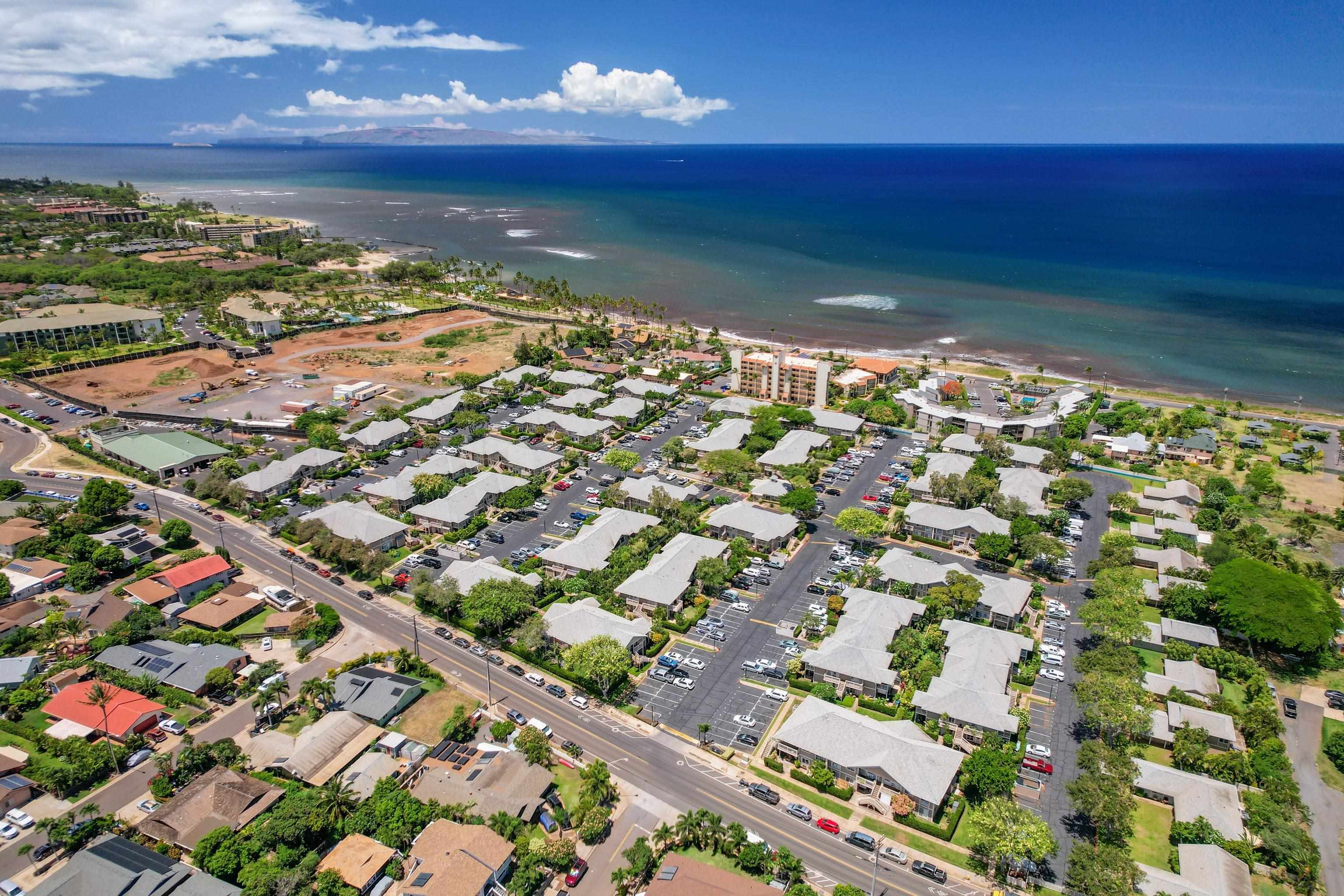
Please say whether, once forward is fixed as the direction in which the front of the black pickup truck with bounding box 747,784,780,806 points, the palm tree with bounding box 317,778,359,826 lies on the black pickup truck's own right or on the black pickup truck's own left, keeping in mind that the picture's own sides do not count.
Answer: on the black pickup truck's own left

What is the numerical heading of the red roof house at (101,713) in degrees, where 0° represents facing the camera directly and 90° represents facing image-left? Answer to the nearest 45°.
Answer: approximately 315°

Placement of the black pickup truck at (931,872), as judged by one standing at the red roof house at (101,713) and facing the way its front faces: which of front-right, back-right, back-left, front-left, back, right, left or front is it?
front

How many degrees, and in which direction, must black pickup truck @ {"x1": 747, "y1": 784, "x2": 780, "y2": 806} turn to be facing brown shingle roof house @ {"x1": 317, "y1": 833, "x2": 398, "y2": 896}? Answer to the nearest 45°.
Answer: approximately 90° to its left

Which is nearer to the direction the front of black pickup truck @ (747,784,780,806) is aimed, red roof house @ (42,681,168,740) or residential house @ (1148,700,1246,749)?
the red roof house

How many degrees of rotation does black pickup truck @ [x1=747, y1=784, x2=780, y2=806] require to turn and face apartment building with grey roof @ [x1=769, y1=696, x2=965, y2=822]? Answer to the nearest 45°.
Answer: approximately 90° to its right

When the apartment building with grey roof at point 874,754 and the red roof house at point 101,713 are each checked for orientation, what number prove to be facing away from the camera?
0

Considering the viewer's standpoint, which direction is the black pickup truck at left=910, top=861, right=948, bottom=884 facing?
facing away from the viewer and to the left of the viewer

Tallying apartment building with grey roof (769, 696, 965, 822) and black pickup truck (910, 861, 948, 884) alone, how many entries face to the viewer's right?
0

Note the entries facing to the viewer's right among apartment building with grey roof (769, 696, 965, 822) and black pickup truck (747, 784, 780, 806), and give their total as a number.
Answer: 0

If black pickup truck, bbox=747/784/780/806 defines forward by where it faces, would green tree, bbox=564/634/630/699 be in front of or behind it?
in front

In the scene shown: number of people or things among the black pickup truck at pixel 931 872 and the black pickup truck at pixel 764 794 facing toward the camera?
0

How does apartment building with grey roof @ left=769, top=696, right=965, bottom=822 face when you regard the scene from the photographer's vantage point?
facing the viewer and to the left of the viewer

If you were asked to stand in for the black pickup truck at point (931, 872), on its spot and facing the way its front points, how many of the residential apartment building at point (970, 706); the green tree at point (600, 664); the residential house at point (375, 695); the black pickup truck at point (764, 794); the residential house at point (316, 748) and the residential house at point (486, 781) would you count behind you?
0

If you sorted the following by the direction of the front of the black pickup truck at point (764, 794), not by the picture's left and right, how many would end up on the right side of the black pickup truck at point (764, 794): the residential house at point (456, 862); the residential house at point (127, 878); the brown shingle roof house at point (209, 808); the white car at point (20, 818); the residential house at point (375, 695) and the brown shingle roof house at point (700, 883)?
0

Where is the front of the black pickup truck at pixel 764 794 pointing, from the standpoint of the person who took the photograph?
facing away from the viewer and to the left of the viewer

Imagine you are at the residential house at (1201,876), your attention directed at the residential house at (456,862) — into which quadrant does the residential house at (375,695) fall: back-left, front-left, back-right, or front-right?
front-right

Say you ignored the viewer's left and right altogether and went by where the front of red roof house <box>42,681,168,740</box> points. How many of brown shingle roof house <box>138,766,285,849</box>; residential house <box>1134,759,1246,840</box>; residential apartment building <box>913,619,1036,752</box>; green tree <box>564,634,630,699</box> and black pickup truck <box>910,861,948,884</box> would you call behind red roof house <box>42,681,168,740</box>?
0
